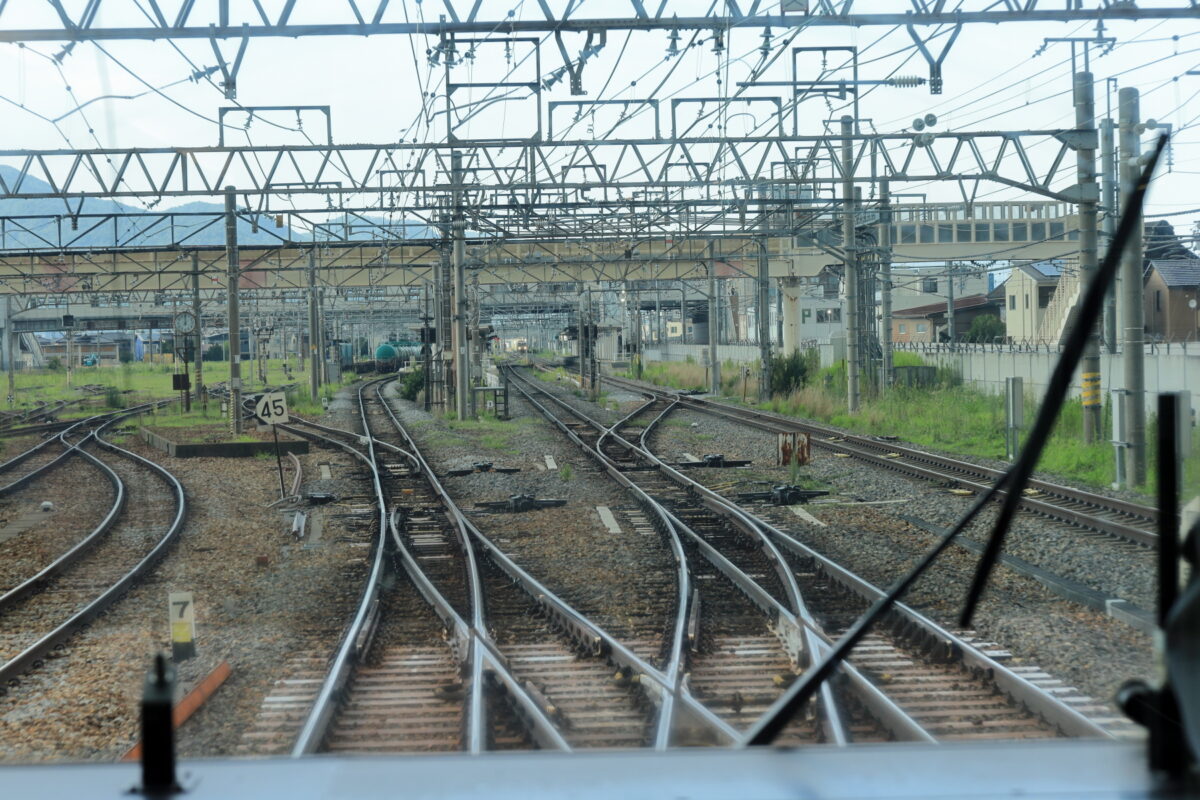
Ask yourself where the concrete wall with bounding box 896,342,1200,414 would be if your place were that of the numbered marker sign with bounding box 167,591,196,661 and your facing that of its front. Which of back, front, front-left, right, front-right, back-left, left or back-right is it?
back-left

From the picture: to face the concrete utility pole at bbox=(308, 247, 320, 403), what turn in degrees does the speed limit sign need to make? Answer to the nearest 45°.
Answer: approximately 180°

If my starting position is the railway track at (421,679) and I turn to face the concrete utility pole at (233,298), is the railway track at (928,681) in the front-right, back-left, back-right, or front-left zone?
back-right

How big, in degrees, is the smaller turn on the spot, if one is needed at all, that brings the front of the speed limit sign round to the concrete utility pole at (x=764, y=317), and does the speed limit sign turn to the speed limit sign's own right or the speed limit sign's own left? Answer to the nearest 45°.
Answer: approximately 135° to the speed limit sign's own left

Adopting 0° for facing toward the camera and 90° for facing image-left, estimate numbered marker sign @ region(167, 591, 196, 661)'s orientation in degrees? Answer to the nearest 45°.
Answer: approximately 0°

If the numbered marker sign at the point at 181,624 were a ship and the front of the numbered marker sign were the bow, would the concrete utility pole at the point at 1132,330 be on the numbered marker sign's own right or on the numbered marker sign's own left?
on the numbered marker sign's own left

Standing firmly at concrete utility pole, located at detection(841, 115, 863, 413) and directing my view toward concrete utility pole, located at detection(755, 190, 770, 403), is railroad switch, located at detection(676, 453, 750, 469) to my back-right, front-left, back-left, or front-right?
back-left

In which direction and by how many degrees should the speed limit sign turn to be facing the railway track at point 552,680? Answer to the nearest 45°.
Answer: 0° — it already faces it

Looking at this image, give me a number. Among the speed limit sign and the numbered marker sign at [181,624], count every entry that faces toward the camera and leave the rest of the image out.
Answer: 2

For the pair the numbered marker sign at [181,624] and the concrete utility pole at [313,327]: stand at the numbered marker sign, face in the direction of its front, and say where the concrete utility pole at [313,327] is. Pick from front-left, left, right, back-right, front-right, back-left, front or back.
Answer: back

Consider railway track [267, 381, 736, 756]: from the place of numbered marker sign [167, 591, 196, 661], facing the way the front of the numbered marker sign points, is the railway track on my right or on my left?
on my left

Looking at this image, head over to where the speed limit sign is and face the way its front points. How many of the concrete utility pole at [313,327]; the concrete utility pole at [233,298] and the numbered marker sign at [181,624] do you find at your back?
2
